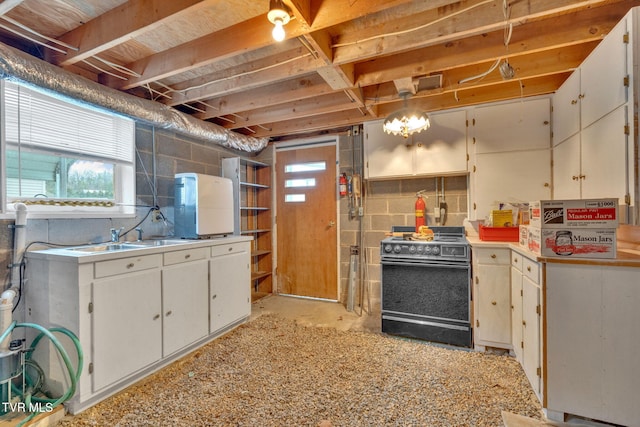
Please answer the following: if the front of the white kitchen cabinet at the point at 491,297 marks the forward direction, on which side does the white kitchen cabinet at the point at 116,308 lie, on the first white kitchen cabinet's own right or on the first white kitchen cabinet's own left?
on the first white kitchen cabinet's own right

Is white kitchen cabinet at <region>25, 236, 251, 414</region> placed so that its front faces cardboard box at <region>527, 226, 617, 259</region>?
yes

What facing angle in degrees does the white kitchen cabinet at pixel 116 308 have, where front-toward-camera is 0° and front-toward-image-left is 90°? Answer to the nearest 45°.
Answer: approximately 315°

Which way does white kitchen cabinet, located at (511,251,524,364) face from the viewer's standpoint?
to the viewer's left

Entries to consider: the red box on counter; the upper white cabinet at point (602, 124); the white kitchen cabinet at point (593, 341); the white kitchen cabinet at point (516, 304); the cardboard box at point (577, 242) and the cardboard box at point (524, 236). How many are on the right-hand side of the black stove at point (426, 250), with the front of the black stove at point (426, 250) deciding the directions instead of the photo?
0

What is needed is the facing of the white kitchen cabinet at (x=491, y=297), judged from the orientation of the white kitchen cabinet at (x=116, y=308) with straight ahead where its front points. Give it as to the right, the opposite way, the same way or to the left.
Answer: to the right

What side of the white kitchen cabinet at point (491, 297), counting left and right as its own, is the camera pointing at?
front

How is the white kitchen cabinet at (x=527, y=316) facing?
to the viewer's left

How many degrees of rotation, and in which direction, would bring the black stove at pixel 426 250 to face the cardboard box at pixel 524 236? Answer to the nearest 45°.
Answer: approximately 45° to its left

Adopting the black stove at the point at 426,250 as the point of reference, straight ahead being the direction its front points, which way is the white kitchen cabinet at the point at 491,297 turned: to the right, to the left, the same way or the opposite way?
the same way

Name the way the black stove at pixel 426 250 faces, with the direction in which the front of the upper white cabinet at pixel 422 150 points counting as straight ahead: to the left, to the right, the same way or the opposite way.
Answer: the same way

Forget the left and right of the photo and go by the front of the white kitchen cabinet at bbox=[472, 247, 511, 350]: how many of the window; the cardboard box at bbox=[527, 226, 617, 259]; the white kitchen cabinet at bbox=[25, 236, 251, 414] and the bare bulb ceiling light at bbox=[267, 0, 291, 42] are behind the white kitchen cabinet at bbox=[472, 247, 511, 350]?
0

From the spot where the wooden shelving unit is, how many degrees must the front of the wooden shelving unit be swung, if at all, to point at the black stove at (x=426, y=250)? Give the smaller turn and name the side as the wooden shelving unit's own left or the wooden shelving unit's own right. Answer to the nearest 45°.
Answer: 0° — it already faces it
